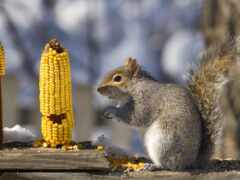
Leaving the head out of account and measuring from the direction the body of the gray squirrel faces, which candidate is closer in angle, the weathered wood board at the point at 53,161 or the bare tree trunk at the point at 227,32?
the weathered wood board

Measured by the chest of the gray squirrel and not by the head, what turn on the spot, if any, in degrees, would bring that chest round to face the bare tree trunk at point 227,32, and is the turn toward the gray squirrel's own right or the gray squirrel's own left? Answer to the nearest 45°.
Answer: approximately 90° to the gray squirrel's own right

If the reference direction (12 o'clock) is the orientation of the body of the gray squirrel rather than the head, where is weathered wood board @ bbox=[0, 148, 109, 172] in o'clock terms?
The weathered wood board is roughly at 12 o'clock from the gray squirrel.

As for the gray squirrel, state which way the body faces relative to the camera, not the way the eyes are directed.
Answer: to the viewer's left
